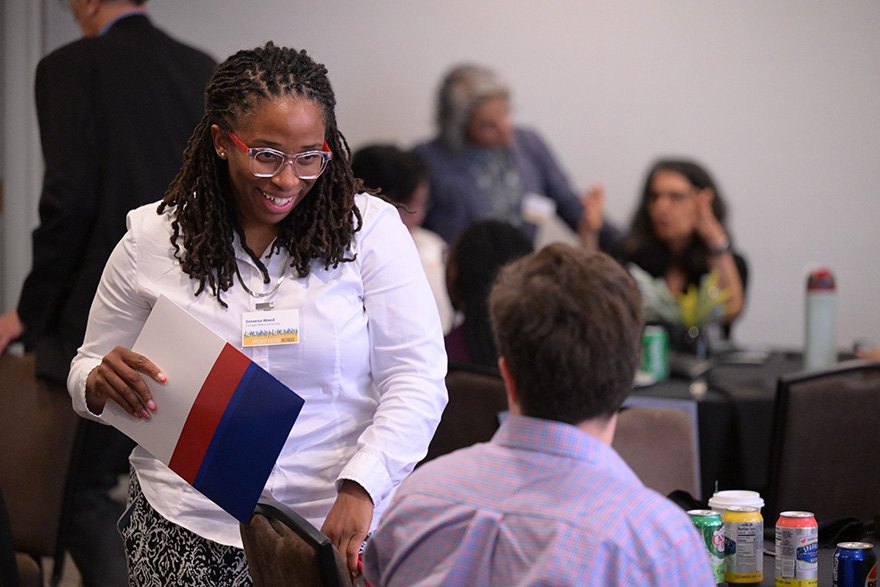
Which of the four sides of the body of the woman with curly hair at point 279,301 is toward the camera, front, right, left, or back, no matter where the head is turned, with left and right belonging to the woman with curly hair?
front

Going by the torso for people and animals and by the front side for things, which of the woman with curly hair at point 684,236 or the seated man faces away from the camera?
the seated man

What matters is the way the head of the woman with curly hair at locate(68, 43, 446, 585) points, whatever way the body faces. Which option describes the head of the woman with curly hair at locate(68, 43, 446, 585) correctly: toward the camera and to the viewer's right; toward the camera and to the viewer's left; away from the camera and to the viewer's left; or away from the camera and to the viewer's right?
toward the camera and to the viewer's right

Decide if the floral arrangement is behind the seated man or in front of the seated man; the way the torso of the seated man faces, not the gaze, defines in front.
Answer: in front

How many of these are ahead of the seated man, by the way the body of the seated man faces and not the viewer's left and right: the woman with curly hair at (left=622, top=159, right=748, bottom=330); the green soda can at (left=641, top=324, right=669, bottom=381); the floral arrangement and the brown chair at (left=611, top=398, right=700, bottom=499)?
4

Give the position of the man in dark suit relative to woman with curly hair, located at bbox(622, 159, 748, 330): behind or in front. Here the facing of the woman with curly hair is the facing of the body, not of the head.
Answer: in front

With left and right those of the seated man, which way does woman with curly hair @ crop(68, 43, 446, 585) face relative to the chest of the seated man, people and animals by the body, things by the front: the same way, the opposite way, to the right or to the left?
the opposite way

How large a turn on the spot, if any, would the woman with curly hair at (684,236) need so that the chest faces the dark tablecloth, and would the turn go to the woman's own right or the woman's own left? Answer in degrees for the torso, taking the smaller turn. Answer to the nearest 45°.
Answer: approximately 45° to the woman's own left

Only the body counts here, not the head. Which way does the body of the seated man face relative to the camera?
away from the camera

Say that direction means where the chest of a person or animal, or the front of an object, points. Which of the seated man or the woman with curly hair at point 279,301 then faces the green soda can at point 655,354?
the seated man

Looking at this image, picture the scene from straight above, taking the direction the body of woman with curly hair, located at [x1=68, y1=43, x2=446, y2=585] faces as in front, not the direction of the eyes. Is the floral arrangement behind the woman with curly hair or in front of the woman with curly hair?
behind

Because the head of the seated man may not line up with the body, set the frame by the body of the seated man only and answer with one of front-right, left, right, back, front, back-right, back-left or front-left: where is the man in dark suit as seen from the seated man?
front-left

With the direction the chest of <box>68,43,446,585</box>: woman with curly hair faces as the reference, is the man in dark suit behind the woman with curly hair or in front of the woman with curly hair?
behind

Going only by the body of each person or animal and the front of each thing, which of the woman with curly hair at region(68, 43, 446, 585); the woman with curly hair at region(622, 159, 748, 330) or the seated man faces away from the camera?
the seated man
